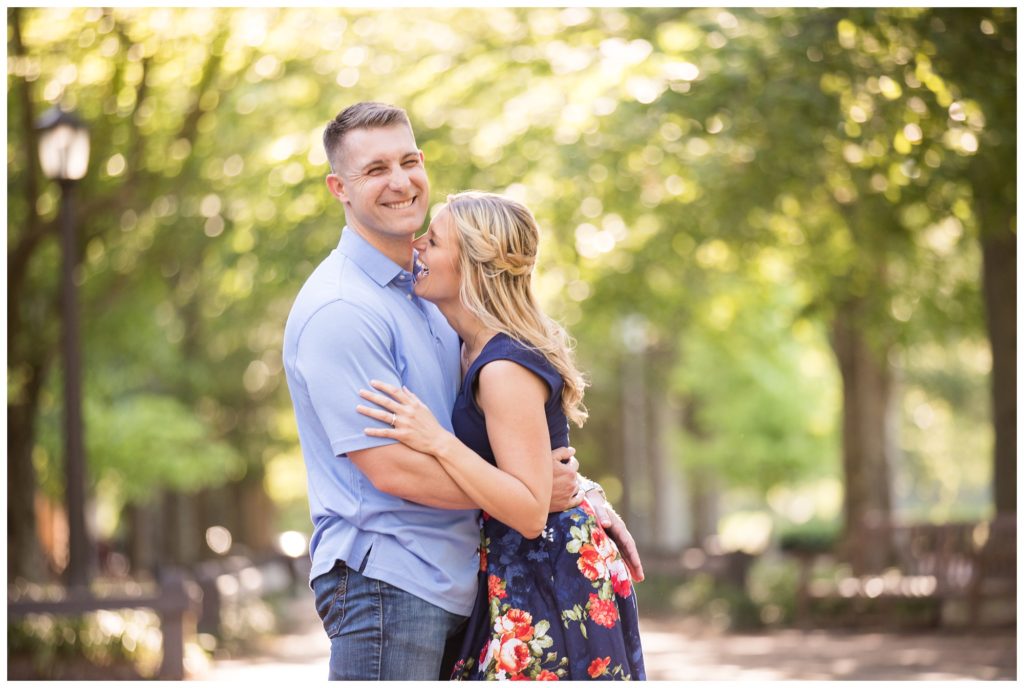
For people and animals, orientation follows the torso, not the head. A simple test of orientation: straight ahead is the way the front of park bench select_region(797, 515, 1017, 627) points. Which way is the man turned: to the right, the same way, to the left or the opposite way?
to the left

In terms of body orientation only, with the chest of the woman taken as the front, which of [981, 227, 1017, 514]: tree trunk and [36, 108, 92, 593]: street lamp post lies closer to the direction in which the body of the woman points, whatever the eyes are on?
the street lamp post

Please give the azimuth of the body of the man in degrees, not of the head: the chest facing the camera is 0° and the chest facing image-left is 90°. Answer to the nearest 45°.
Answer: approximately 315°

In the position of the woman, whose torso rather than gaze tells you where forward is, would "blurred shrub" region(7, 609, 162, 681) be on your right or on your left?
on your right

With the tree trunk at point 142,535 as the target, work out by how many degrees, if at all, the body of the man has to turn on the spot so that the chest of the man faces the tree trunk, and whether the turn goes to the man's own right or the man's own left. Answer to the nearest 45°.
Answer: approximately 135° to the man's own left

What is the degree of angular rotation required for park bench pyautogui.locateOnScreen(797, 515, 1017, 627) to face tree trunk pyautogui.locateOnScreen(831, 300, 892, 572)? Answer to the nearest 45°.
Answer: approximately 135° to its right

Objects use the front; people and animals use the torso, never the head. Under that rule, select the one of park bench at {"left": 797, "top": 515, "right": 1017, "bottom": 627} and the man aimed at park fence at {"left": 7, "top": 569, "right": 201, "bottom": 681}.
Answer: park bench at {"left": 797, "top": 515, "right": 1017, "bottom": 627}

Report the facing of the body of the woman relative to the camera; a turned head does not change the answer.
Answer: to the viewer's left

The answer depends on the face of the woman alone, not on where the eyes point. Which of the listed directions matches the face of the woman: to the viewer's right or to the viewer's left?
to the viewer's left

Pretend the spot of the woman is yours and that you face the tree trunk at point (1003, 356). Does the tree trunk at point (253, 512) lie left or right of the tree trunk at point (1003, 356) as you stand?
left

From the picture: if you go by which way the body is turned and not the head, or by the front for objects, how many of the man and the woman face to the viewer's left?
1

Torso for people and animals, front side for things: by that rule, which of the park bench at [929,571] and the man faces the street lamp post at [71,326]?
the park bench
